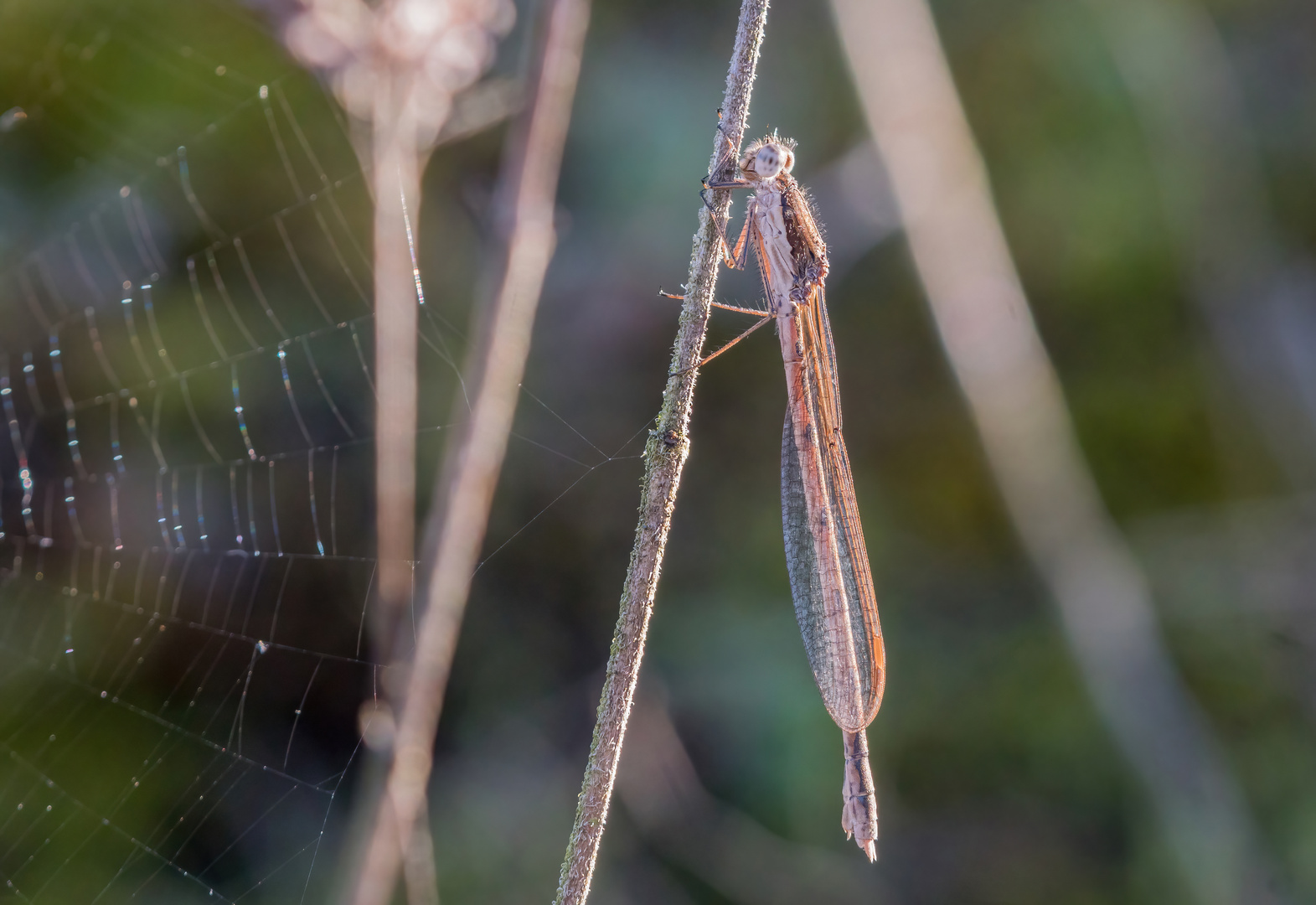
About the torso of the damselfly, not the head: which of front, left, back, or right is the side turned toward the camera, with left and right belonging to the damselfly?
left
